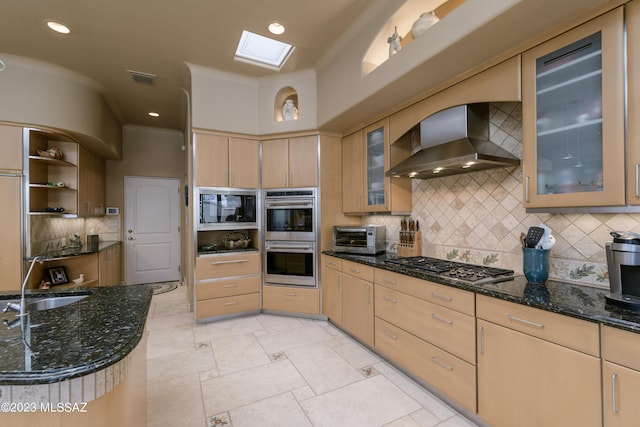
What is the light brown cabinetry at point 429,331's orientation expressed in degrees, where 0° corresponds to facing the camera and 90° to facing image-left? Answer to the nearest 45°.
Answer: approximately 45°

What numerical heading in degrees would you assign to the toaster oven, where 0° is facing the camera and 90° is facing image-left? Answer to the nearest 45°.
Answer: approximately 45°

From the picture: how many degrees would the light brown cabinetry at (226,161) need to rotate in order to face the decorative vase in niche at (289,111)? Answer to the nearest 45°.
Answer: approximately 90° to its left

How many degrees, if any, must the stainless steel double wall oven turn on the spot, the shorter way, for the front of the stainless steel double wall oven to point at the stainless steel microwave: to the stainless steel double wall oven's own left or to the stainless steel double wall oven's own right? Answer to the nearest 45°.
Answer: approximately 45° to the stainless steel double wall oven's own right

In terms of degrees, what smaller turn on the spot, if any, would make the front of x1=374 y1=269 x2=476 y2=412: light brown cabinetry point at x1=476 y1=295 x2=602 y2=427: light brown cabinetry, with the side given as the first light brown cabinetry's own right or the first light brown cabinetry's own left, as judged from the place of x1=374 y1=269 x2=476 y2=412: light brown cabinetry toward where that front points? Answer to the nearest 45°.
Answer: approximately 90° to the first light brown cabinetry's own left

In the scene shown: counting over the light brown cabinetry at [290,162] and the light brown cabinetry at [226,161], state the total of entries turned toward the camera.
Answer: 2

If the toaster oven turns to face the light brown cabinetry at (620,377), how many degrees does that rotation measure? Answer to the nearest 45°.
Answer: approximately 90° to its left

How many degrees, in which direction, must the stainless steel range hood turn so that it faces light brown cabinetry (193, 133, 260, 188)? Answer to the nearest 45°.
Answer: approximately 45° to its right

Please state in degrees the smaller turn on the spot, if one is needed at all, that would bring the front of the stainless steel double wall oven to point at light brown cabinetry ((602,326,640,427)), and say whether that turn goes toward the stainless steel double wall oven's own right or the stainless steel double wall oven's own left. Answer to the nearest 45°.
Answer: approximately 90° to the stainless steel double wall oven's own left

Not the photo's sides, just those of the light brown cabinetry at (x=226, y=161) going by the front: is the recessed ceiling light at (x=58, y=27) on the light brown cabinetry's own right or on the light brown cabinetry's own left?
on the light brown cabinetry's own right

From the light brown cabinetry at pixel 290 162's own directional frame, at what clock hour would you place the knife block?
The knife block is roughly at 10 o'clock from the light brown cabinetry.

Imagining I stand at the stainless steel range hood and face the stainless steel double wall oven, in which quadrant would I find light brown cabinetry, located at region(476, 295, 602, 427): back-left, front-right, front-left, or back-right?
back-left
